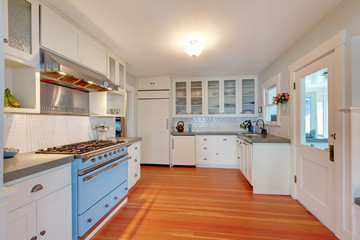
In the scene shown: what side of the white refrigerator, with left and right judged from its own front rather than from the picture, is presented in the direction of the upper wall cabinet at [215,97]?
left

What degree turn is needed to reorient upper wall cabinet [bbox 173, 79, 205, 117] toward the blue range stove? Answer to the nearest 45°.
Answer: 0° — it already faces it

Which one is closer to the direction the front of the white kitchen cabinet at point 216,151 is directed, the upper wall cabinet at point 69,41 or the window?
the upper wall cabinet

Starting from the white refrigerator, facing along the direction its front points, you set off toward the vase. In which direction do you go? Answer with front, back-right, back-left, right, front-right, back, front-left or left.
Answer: front-left

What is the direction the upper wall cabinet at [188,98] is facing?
toward the camera

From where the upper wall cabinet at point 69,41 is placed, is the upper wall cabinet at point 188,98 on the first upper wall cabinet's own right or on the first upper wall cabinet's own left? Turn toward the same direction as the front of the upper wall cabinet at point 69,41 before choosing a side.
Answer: on the first upper wall cabinet's own left

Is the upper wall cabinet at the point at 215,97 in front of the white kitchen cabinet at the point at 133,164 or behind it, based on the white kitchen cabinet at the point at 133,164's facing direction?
in front

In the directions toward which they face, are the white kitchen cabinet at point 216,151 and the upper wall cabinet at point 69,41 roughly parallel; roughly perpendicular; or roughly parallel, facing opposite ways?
roughly perpendicular

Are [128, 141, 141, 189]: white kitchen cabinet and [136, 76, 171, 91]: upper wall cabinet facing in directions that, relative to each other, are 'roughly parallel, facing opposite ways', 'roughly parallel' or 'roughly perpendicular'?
roughly perpendicular

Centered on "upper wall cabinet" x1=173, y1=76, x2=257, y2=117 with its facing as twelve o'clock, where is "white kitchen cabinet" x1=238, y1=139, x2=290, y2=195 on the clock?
The white kitchen cabinet is roughly at 11 o'clock from the upper wall cabinet.

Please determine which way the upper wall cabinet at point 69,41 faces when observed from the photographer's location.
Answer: facing the viewer and to the right of the viewer

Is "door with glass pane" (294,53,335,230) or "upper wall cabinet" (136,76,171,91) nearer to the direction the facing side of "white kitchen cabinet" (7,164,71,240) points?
the door with glass pane
